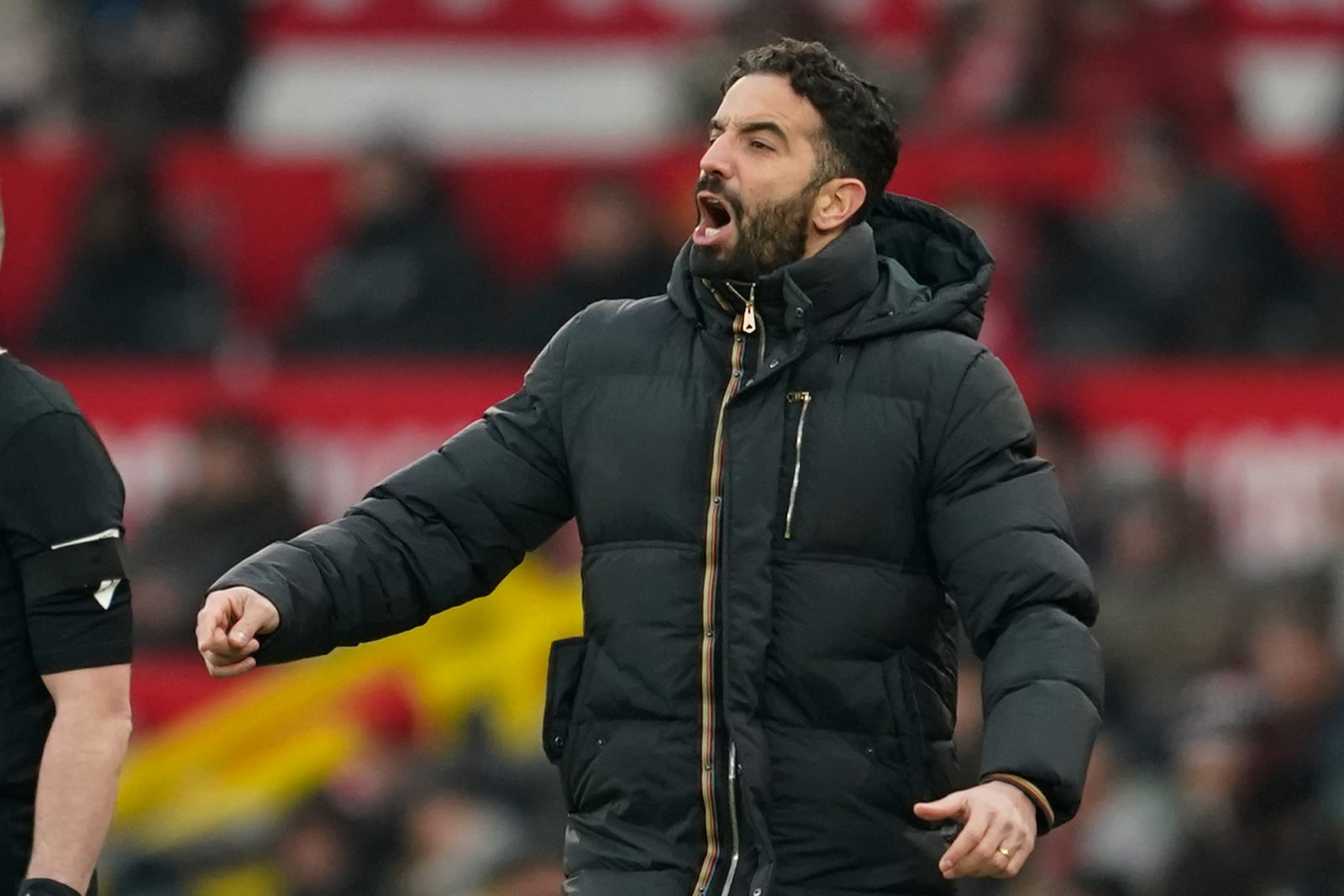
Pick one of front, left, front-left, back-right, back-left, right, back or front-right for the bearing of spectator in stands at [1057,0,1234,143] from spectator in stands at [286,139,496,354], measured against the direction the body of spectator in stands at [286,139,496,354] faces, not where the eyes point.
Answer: back-left

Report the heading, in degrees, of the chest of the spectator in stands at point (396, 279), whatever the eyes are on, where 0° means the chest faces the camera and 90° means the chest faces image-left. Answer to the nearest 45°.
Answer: approximately 45°

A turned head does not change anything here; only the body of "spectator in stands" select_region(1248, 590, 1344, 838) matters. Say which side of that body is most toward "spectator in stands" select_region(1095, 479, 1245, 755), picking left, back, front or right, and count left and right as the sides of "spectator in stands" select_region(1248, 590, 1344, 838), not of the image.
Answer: right

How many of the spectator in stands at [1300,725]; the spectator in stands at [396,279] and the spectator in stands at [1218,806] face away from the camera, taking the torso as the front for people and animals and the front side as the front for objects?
0

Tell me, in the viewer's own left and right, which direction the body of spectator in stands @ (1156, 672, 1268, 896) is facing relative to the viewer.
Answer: facing the viewer and to the left of the viewer

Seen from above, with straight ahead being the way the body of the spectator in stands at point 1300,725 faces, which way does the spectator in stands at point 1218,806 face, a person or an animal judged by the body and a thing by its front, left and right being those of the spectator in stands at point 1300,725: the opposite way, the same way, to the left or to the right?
the same way

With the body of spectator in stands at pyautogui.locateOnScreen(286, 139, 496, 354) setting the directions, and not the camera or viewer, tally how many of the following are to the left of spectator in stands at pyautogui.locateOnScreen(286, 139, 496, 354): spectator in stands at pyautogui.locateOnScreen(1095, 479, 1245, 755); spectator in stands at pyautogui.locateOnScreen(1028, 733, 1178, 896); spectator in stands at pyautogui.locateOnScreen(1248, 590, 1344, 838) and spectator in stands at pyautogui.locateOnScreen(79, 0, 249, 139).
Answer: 3

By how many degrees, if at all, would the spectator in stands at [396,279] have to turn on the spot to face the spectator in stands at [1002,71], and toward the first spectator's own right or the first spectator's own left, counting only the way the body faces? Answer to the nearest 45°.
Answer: approximately 135° to the first spectator's own left

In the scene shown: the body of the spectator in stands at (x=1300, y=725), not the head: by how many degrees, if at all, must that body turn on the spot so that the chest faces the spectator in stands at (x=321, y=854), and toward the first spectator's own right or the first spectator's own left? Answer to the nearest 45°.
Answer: approximately 45° to the first spectator's own right

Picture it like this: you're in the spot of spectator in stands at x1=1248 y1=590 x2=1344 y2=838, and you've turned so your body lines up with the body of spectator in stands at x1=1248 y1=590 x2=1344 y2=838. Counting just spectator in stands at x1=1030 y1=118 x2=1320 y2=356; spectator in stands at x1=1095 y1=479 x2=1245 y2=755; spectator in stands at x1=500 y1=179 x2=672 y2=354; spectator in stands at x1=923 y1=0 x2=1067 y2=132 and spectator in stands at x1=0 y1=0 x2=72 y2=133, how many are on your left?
0
